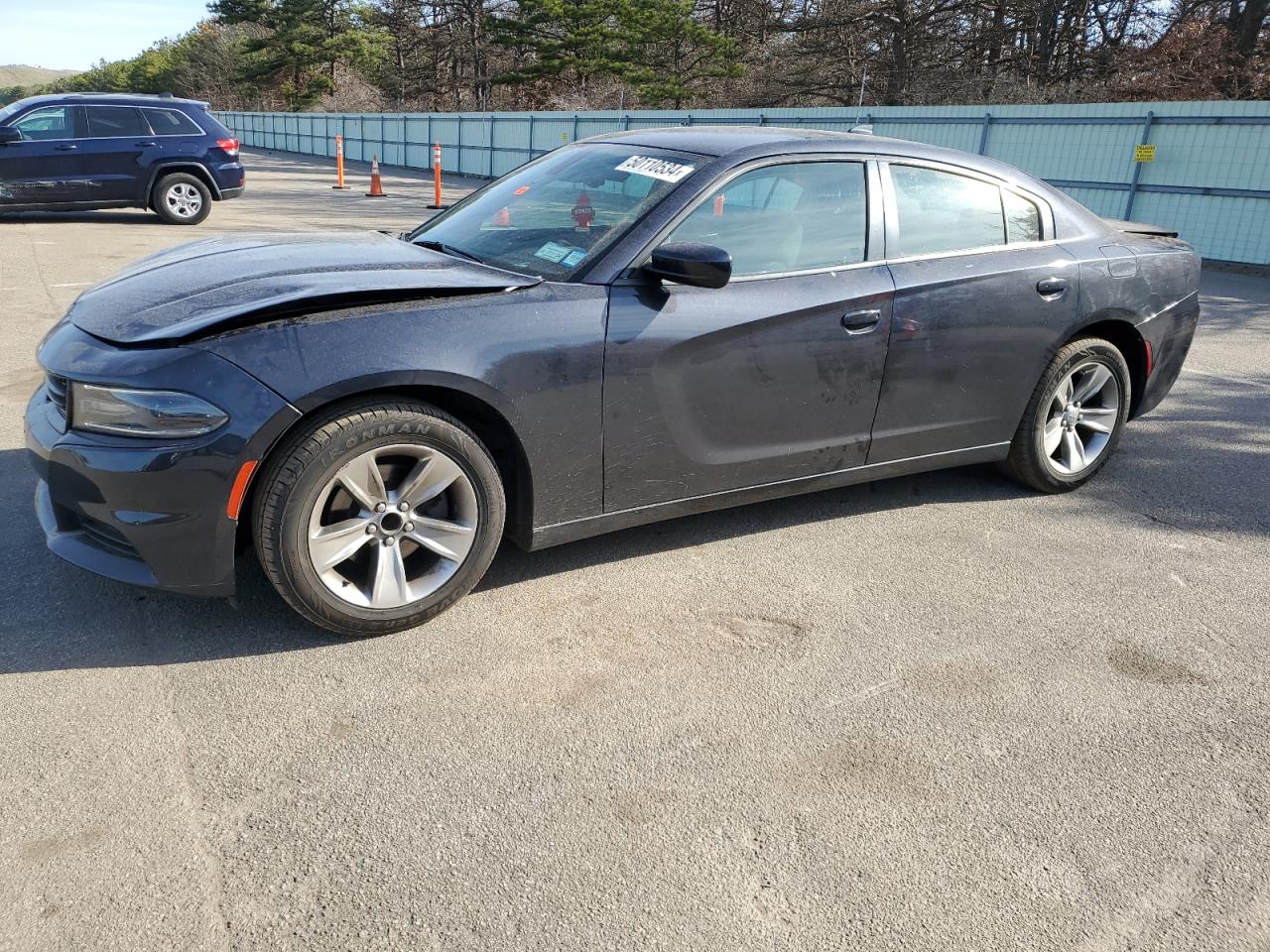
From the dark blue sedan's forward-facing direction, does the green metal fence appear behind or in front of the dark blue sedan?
behind

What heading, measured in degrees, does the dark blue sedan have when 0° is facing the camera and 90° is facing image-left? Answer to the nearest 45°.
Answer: approximately 45°
